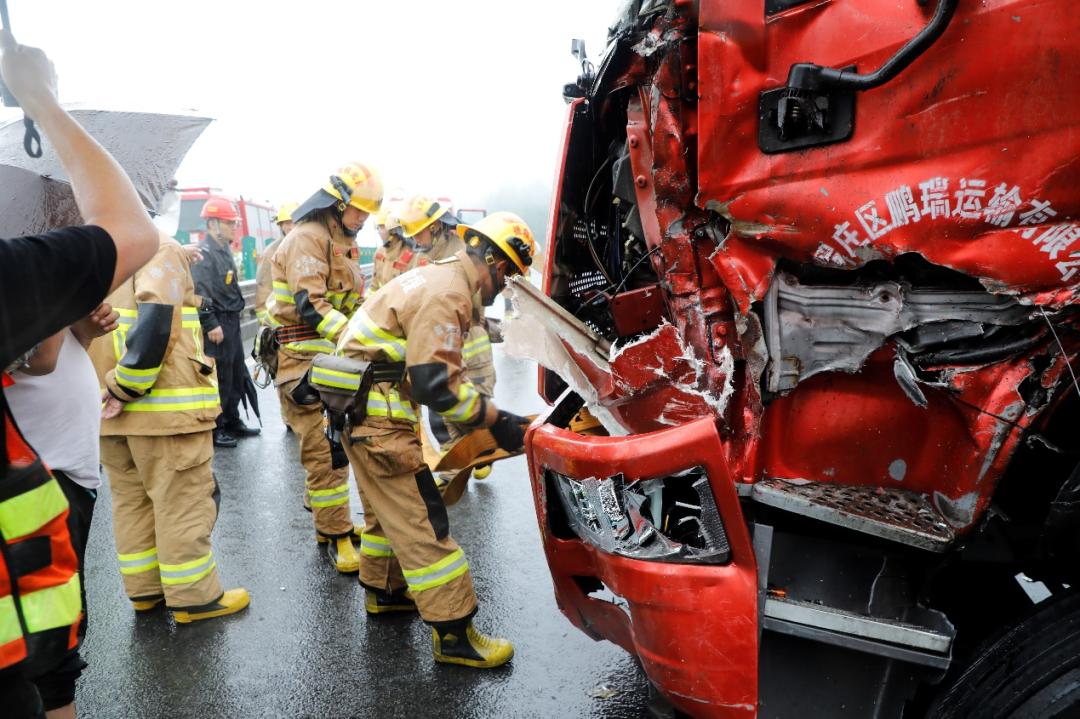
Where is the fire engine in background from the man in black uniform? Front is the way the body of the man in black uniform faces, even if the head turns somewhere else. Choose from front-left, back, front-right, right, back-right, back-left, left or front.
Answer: back-left

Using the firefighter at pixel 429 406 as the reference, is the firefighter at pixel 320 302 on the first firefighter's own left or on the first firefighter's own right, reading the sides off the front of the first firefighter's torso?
on the first firefighter's own left

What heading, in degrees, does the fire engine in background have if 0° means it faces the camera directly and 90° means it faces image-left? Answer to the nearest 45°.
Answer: approximately 45°

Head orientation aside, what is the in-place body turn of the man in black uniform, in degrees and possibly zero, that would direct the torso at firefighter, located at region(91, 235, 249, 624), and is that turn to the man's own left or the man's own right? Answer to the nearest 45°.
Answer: approximately 45° to the man's own right

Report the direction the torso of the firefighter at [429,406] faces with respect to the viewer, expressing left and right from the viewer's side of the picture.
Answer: facing to the right of the viewer

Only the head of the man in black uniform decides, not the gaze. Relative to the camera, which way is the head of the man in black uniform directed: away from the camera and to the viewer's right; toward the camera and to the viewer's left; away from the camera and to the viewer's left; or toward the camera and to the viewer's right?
toward the camera and to the viewer's right

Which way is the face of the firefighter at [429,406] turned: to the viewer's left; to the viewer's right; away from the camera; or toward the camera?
to the viewer's right

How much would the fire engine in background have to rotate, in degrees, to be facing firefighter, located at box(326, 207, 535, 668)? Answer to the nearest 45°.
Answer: approximately 45° to its left

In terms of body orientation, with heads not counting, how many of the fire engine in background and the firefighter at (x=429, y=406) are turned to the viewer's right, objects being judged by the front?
1

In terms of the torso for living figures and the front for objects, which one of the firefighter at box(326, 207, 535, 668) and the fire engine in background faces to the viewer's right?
the firefighter

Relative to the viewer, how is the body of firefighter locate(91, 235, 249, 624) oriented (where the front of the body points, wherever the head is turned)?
to the viewer's right
